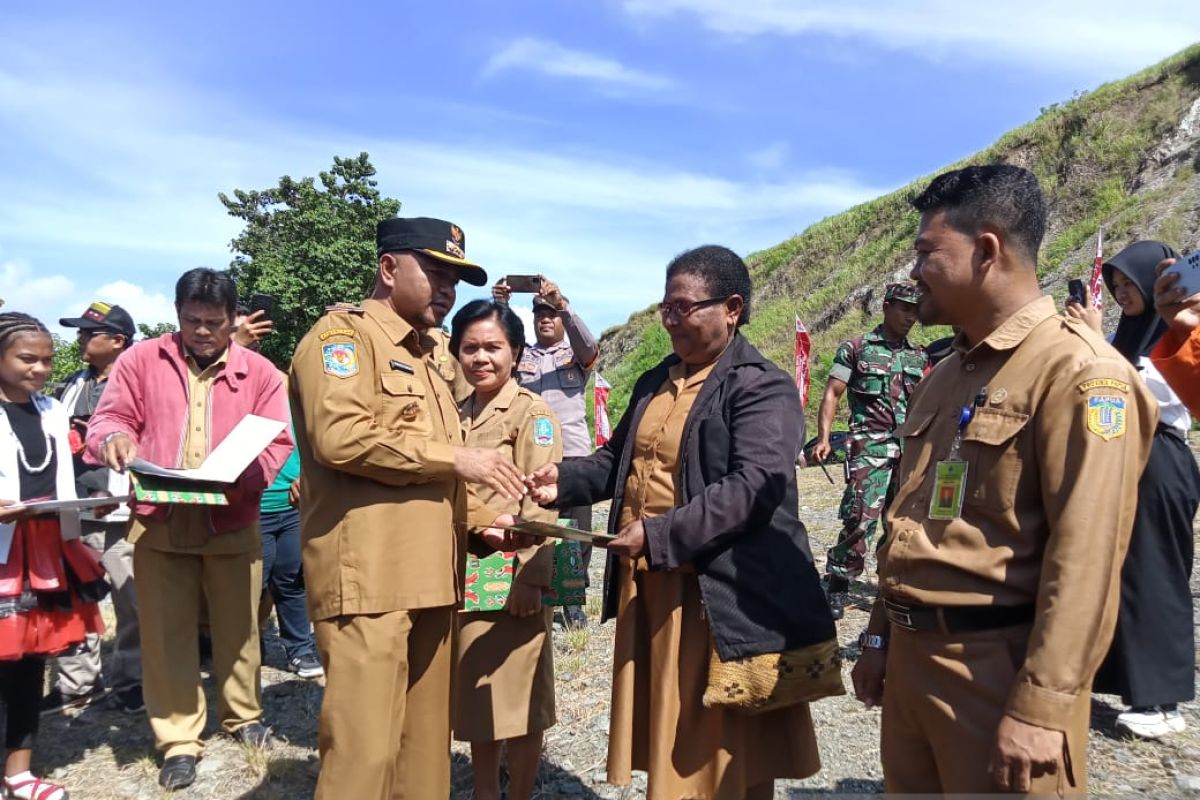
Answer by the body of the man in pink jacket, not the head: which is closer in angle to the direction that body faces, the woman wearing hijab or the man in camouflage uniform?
the woman wearing hijab

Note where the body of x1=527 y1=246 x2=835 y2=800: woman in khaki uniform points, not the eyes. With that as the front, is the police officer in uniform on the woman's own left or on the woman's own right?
on the woman's own right

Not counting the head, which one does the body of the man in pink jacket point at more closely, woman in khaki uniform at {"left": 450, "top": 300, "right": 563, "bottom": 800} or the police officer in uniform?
the woman in khaki uniform

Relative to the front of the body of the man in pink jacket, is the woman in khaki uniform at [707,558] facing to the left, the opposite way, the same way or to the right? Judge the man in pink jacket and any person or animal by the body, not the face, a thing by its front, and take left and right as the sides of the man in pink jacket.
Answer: to the right

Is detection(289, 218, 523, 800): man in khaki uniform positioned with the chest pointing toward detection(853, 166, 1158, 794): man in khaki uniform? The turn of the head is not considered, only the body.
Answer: yes

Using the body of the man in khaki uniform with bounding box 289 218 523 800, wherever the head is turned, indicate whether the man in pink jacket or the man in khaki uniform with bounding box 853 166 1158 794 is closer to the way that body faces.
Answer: the man in khaki uniform

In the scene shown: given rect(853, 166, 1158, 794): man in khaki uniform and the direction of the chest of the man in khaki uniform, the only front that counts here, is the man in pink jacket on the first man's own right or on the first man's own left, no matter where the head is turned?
on the first man's own right
